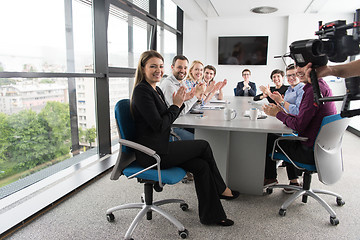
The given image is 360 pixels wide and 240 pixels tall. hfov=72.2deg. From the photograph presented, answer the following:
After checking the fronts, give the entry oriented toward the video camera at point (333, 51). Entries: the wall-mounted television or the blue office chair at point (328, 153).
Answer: the wall-mounted television

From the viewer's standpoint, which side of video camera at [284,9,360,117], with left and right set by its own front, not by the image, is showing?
left

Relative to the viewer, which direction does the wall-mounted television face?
toward the camera

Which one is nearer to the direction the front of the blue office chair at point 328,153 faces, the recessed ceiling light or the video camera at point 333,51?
the recessed ceiling light

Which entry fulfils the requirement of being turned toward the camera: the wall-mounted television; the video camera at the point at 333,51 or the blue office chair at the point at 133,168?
the wall-mounted television

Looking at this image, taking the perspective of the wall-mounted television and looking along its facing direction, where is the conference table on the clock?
The conference table is roughly at 12 o'clock from the wall-mounted television.

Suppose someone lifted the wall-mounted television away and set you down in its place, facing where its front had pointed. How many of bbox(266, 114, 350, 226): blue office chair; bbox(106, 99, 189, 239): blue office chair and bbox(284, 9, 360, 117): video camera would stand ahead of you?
3

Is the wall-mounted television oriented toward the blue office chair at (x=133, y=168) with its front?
yes

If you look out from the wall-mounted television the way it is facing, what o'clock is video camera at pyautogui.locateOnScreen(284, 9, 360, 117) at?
The video camera is roughly at 12 o'clock from the wall-mounted television.

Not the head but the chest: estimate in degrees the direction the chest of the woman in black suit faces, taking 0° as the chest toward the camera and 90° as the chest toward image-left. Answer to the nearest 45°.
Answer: approximately 270°

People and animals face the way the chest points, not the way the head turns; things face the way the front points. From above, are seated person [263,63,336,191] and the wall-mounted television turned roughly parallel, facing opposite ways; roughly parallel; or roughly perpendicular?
roughly perpendicular

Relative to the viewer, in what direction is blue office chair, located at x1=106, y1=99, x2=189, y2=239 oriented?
to the viewer's right

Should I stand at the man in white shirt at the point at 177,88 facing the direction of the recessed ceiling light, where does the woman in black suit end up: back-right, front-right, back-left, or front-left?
back-right

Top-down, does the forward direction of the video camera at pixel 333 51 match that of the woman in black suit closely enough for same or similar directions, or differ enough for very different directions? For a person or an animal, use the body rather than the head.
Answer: very different directions
